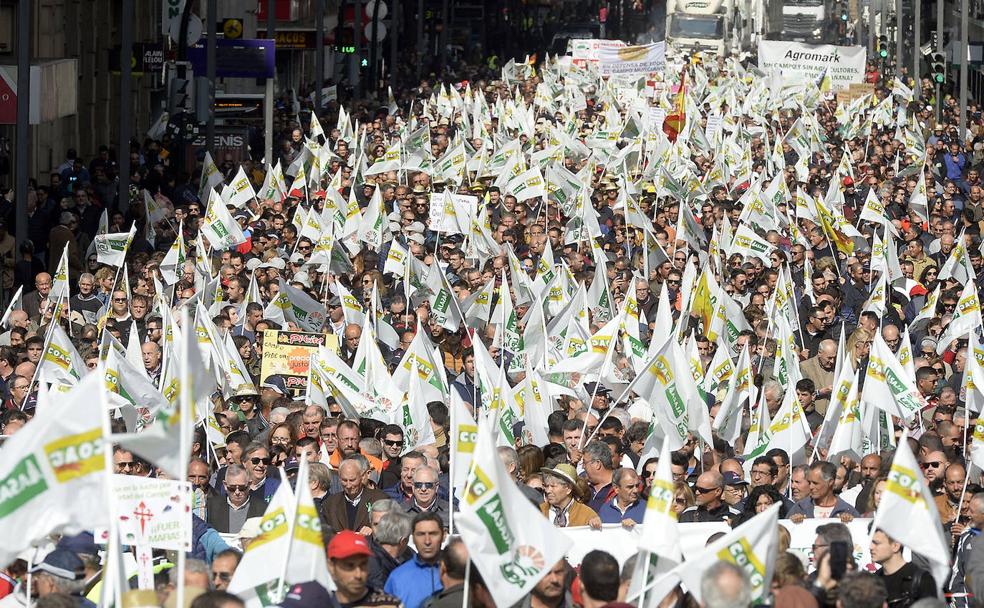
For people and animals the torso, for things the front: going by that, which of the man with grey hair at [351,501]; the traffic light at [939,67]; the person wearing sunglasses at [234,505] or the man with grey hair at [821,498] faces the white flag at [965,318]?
the traffic light

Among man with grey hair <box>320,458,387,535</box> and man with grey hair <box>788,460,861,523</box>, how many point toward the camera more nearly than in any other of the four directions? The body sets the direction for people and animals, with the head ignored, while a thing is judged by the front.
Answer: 2

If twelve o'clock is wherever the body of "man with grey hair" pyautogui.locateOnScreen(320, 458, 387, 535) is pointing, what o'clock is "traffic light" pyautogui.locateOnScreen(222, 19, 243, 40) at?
The traffic light is roughly at 6 o'clock from the man with grey hair.

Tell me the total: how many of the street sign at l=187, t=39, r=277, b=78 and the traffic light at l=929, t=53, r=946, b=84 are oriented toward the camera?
2

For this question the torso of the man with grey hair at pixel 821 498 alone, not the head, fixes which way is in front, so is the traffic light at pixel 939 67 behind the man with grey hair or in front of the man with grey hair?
behind

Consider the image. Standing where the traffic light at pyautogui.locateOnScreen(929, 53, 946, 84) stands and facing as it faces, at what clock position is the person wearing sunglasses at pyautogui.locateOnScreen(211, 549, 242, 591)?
The person wearing sunglasses is roughly at 12 o'clock from the traffic light.

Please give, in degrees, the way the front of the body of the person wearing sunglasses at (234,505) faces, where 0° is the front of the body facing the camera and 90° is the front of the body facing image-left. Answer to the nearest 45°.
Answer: approximately 0°

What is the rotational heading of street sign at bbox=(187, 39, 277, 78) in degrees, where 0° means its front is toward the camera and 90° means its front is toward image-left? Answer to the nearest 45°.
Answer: approximately 0°

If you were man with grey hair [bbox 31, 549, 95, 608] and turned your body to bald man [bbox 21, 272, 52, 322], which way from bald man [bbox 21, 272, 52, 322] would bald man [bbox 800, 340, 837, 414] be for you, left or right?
right

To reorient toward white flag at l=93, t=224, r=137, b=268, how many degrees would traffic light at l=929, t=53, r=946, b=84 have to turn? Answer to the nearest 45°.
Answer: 0° — it already faces it
